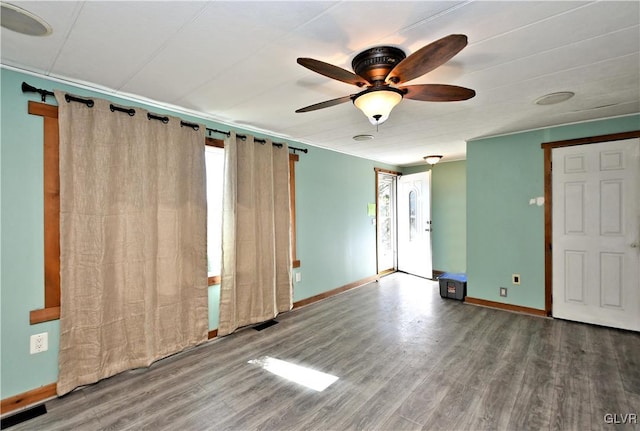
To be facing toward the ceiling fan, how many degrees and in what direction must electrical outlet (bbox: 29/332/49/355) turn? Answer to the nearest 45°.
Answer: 0° — it already faces it

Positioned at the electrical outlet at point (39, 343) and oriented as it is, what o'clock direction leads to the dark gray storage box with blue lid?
The dark gray storage box with blue lid is roughly at 11 o'clock from the electrical outlet.

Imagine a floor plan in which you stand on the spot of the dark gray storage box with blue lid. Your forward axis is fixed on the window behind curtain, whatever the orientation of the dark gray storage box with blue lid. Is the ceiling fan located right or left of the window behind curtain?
left

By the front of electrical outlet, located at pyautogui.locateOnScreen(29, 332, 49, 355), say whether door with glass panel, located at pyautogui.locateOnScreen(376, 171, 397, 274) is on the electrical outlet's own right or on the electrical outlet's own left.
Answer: on the electrical outlet's own left

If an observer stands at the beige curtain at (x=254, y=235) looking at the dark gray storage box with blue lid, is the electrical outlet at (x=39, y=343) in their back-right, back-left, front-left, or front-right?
back-right

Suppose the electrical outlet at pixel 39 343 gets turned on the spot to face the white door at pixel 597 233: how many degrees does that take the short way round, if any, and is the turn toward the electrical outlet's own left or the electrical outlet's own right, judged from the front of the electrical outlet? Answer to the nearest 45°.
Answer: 0° — it already faces it

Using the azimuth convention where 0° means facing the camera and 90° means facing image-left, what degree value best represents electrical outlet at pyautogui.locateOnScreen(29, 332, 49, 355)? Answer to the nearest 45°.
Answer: approximately 315°

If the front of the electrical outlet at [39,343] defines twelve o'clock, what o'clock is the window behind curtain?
The window behind curtain is roughly at 10 o'clock from the electrical outlet.
